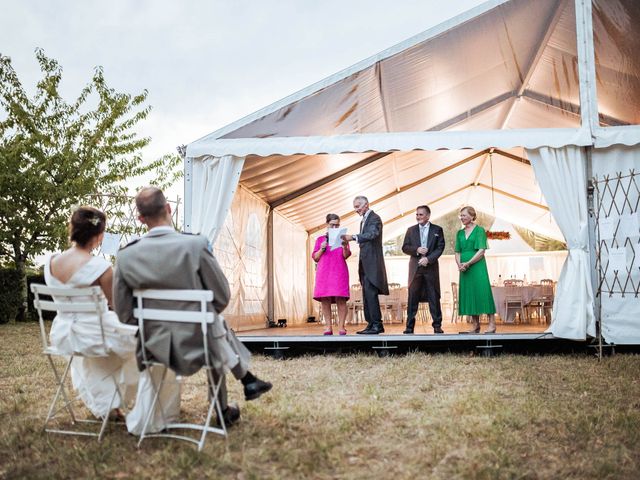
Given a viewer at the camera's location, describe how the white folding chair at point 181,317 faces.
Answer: facing away from the viewer and to the right of the viewer

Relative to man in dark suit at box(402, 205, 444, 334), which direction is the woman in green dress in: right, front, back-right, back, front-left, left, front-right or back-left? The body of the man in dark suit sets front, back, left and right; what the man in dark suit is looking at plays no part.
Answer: left

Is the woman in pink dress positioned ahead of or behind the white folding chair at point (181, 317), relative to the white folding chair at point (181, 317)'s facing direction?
ahead

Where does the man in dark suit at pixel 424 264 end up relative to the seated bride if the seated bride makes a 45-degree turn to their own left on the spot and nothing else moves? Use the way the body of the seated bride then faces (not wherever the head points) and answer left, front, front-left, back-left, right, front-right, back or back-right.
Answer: front-right

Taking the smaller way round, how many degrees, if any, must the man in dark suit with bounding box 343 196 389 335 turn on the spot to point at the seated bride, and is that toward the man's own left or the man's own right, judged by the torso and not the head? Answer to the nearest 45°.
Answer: approximately 45° to the man's own left

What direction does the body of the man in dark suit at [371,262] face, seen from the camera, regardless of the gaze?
to the viewer's left

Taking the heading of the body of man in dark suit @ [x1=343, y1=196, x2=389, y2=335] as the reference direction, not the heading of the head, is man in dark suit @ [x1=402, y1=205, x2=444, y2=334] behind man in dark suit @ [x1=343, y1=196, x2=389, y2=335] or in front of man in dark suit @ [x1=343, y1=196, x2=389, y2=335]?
behind

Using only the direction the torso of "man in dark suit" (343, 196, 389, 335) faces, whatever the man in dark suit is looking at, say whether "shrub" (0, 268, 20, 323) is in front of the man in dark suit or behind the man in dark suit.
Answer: in front

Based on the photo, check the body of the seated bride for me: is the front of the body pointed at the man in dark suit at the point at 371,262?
yes

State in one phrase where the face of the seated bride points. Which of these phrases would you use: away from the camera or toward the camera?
away from the camera

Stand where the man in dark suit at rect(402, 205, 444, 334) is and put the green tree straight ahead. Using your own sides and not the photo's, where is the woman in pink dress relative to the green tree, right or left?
left

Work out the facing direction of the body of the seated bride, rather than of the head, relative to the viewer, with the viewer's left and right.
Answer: facing away from the viewer and to the right of the viewer

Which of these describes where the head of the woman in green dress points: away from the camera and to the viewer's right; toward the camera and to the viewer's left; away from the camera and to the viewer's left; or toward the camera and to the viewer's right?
toward the camera and to the viewer's left
